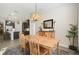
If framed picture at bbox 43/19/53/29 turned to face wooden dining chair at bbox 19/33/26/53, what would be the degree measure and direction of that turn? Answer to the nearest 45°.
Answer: approximately 45° to its right
